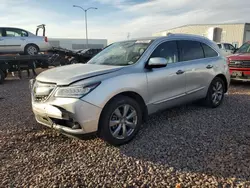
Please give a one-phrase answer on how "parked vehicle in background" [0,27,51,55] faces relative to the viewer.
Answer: facing to the left of the viewer

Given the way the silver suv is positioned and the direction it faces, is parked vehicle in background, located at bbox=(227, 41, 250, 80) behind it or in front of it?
behind

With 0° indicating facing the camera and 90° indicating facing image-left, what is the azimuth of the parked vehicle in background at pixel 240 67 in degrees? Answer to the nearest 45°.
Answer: approximately 45°

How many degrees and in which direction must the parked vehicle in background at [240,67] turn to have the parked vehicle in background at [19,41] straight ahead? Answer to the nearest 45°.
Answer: approximately 45° to its right

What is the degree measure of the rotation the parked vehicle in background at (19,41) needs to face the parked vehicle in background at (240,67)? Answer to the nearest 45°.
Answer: approximately 135° to its left

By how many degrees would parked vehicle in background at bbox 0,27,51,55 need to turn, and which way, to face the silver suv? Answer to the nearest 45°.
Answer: approximately 90° to its left

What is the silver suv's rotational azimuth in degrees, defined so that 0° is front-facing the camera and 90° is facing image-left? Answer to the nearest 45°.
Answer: approximately 45°

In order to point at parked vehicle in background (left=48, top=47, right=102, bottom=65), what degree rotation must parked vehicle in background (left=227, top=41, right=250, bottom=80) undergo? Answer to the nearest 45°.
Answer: approximately 45° to its right
